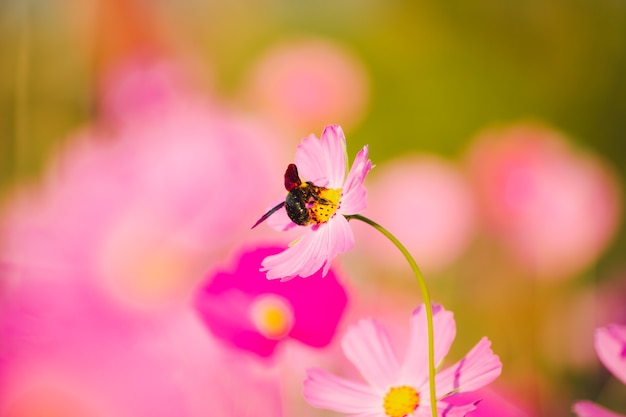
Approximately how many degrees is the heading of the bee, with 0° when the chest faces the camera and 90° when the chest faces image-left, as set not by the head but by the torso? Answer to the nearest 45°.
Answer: approximately 270°
